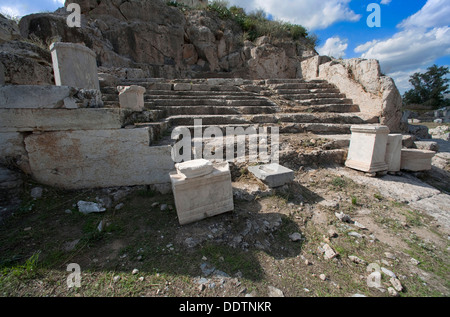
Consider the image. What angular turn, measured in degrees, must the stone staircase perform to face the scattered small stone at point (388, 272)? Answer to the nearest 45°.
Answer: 0° — it already faces it

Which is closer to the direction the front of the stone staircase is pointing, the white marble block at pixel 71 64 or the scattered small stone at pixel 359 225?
the scattered small stone

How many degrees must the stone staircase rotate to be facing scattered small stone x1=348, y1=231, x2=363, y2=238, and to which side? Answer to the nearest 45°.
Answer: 0° — it already faces it

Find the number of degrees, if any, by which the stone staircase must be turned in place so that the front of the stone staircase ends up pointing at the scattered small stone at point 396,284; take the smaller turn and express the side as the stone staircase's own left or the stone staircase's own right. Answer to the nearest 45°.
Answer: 0° — it already faces it

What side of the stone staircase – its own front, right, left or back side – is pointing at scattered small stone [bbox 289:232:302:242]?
front

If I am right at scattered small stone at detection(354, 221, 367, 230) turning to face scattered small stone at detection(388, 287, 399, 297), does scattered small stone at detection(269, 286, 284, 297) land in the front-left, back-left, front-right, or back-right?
front-right

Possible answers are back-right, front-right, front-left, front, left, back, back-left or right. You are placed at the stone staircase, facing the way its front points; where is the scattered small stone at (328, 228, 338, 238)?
front

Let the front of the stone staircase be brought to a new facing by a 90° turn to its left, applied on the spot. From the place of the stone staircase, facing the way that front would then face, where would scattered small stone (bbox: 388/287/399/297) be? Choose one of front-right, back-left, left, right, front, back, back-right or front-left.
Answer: right

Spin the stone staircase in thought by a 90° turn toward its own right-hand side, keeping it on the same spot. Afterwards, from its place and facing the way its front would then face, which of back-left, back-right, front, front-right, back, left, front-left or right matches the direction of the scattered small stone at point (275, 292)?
left

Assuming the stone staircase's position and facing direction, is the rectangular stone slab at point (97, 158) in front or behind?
in front

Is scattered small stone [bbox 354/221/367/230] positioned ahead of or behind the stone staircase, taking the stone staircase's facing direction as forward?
ahead

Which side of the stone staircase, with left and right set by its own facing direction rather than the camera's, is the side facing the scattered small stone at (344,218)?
front

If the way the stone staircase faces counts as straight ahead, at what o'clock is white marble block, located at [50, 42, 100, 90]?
The white marble block is roughly at 2 o'clock from the stone staircase.

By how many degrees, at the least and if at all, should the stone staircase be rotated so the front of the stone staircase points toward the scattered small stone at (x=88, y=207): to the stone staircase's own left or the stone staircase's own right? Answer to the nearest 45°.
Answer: approximately 45° to the stone staircase's own right

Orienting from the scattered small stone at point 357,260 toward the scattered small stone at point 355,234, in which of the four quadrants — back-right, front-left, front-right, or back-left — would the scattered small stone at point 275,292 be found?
back-left

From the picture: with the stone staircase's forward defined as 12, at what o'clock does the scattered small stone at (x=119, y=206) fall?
The scattered small stone is roughly at 1 o'clock from the stone staircase.

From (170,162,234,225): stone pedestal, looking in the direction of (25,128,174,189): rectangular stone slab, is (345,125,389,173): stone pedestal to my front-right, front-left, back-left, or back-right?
back-right

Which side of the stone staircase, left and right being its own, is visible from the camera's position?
front
